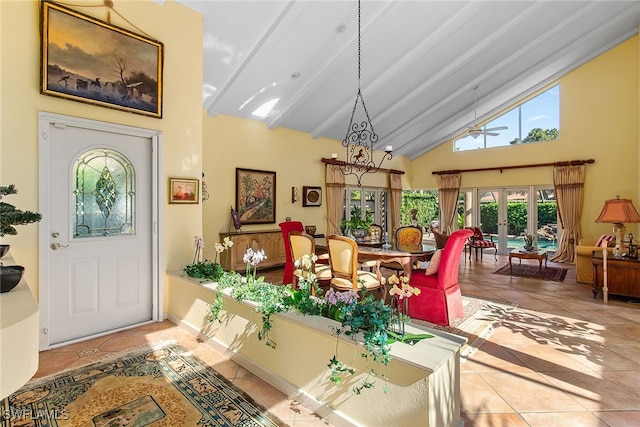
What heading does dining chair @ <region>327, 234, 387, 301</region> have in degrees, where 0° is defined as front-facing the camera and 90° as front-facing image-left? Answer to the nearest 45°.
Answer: approximately 225°

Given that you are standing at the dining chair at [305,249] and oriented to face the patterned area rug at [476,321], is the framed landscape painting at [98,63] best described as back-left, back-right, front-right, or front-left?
back-right

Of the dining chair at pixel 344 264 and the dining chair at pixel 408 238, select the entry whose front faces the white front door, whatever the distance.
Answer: the dining chair at pixel 408 238

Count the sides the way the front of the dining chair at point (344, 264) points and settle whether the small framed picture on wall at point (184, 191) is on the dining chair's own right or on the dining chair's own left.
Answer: on the dining chair's own left

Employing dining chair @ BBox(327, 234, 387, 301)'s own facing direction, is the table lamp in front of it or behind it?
in front

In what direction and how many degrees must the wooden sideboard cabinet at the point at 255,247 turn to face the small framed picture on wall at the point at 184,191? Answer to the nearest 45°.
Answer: approximately 45° to its right

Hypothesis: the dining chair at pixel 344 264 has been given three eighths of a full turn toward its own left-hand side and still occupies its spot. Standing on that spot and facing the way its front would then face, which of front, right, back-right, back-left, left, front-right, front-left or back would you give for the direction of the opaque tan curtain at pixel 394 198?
right

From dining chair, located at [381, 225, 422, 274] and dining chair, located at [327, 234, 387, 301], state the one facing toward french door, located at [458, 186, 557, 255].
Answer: dining chair, located at [327, 234, 387, 301]

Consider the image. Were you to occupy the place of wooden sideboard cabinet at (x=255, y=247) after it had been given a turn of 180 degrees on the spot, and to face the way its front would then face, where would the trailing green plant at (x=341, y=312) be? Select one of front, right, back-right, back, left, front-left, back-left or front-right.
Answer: back-left

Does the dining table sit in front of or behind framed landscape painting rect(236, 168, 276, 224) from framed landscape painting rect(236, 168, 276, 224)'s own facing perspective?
in front

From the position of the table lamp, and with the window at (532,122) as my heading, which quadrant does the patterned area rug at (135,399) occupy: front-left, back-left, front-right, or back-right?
back-left

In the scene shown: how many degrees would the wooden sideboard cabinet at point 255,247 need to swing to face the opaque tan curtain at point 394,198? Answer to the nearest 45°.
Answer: approximately 90° to its left

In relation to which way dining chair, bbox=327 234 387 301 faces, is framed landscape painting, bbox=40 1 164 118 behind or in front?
behind
